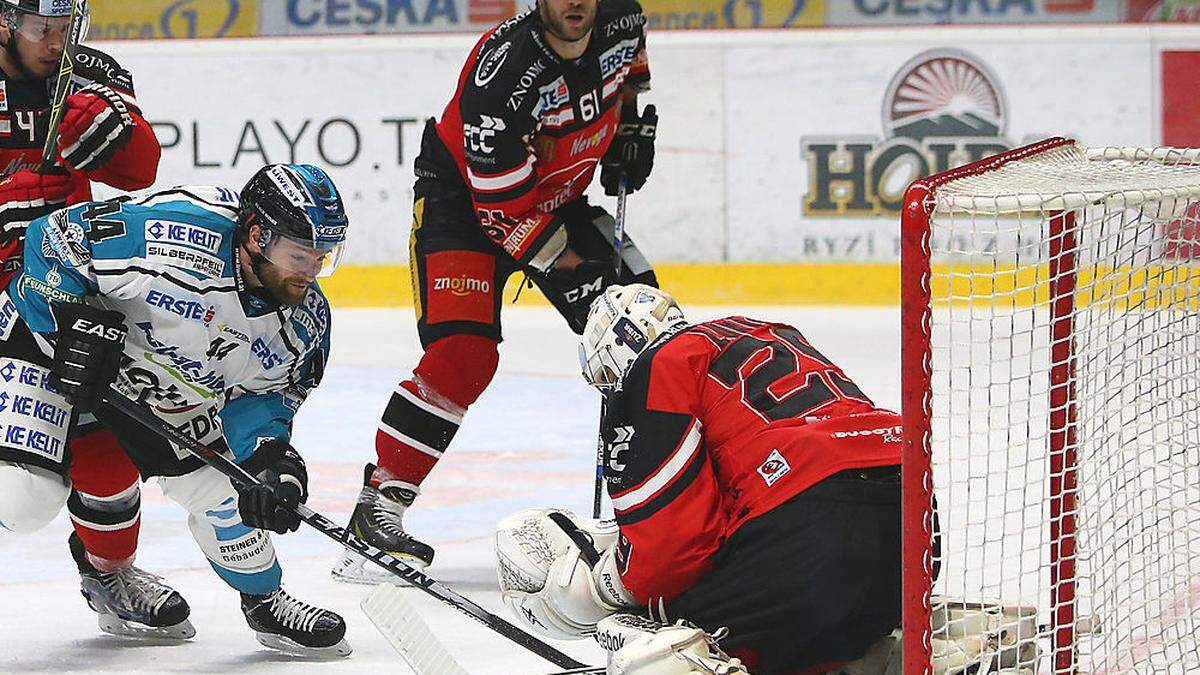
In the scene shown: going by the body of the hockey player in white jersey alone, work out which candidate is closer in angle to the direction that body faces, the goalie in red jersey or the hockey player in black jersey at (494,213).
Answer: the goalie in red jersey

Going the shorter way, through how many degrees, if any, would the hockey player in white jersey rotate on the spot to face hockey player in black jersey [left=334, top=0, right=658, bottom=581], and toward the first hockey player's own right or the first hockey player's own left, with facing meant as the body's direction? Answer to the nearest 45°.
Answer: approximately 90° to the first hockey player's own left

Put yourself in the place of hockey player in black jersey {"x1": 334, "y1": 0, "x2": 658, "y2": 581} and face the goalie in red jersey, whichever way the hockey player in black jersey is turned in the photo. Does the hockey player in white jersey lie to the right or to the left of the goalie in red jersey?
right

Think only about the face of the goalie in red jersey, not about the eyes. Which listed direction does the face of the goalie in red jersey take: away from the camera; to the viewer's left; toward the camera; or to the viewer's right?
to the viewer's left

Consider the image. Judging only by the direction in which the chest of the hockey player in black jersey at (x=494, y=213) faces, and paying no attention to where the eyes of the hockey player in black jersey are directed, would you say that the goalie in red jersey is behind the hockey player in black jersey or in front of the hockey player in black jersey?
in front

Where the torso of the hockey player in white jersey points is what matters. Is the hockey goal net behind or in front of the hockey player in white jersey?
in front

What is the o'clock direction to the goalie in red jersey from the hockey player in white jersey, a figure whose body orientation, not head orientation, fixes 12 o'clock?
The goalie in red jersey is roughly at 12 o'clock from the hockey player in white jersey.

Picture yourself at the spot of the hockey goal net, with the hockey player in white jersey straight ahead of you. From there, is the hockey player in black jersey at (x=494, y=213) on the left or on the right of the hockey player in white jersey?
right

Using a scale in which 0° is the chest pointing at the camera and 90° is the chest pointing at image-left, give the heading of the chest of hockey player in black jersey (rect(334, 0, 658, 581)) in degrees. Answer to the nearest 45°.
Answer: approximately 315°

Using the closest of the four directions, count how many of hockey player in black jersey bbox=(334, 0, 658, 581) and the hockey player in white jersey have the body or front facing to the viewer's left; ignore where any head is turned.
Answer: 0

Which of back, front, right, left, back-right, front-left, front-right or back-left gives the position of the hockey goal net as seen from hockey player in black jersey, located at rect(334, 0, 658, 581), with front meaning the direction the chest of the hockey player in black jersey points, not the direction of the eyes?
front

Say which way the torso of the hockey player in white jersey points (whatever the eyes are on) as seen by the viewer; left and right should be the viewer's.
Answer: facing the viewer and to the right of the viewer
